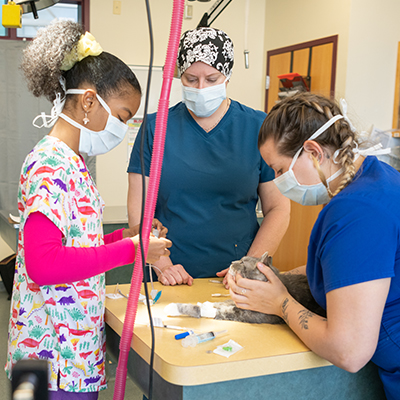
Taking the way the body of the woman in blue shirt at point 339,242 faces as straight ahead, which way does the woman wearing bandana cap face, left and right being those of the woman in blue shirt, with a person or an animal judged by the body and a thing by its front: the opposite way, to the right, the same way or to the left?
to the left

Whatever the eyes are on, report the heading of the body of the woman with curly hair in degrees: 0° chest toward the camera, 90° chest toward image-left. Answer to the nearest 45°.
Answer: approximately 270°

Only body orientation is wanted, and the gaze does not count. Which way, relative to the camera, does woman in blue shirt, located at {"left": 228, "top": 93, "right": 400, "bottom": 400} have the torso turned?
to the viewer's left

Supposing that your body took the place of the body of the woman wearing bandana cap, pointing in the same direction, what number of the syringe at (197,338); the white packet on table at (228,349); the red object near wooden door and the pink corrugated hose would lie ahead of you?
3

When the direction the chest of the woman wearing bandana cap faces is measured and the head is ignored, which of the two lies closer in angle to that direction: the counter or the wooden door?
the counter

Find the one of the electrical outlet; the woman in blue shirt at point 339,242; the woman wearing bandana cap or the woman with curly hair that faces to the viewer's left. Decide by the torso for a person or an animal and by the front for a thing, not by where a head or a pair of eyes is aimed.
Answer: the woman in blue shirt
